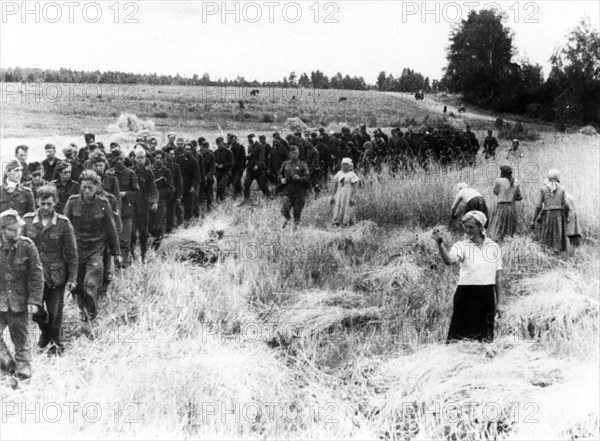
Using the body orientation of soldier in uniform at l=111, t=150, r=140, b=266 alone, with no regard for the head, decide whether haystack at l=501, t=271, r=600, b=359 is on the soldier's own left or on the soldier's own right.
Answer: on the soldier's own left

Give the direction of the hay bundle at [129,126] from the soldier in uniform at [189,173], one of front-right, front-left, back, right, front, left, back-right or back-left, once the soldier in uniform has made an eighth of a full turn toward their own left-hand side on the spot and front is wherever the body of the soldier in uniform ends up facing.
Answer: back

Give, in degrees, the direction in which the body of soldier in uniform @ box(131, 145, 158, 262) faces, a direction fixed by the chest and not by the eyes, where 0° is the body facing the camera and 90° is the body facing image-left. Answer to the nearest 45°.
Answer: approximately 45°

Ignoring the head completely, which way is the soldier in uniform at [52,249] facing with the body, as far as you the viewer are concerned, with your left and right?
facing the viewer

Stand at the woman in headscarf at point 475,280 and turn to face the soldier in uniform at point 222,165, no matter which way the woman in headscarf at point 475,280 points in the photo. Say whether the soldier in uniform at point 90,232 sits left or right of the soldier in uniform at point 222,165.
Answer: left

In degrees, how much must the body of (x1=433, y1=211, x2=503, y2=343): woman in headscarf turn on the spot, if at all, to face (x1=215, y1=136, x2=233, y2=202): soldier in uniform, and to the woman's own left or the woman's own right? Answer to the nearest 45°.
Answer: approximately 90° to the woman's own right

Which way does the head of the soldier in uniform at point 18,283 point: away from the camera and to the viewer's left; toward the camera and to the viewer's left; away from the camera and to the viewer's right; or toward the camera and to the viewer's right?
toward the camera and to the viewer's left

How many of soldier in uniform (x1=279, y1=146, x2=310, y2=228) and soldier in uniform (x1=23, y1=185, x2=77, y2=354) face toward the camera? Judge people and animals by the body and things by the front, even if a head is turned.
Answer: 2
